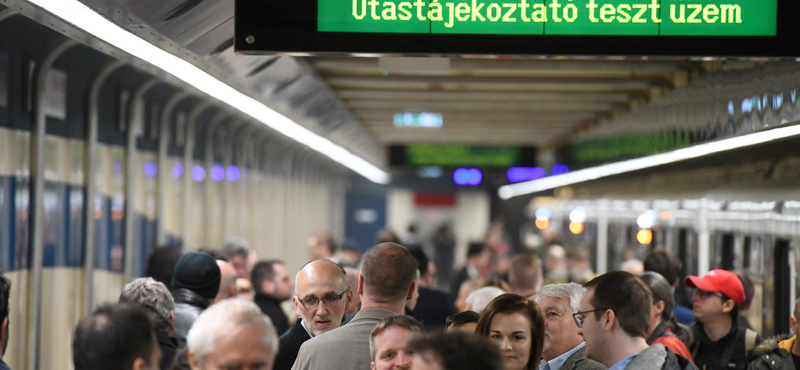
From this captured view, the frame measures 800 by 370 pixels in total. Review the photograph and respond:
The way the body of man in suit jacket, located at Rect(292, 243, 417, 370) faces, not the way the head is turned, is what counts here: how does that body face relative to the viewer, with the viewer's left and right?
facing away from the viewer

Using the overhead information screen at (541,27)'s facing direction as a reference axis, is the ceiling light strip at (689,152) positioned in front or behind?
behind

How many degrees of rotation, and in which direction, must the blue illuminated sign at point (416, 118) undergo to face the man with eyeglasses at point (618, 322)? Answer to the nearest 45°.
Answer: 0° — it already faces them

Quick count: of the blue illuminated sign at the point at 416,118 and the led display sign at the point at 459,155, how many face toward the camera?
2

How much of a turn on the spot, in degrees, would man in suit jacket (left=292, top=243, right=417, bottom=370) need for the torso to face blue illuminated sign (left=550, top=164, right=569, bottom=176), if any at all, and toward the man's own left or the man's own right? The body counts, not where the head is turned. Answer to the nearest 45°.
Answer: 0° — they already face it

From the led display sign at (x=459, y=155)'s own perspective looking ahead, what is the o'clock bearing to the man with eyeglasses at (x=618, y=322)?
The man with eyeglasses is roughly at 12 o'clock from the led display sign.
